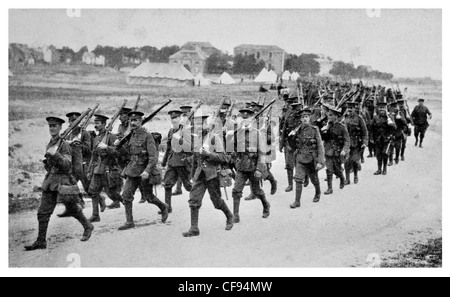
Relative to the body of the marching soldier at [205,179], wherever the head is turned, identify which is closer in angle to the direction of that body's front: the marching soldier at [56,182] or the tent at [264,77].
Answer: the marching soldier

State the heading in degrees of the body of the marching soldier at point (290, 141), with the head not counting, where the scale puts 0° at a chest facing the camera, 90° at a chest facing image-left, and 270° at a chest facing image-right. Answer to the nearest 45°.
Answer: approximately 45°

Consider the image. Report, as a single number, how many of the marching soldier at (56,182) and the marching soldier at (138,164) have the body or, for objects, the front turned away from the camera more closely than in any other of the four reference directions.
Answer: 0

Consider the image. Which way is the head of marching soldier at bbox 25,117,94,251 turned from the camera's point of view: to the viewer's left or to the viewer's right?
to the viewer's left

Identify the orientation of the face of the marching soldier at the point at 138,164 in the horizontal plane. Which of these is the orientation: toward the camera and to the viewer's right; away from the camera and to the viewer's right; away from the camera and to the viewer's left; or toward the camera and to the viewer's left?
toward the camera and to the viewer's left

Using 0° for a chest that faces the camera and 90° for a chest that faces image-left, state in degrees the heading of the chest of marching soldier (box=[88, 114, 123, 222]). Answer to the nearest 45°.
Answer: approximately 45°
